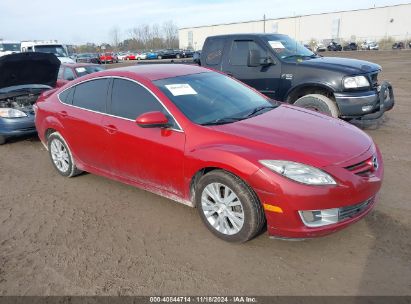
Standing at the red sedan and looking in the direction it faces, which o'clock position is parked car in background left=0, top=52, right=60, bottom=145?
The parked car in background is roughly at 6 o'clock from the red sedan.

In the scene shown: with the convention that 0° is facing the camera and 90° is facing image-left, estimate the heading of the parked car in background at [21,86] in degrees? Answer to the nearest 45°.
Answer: approximately 315°

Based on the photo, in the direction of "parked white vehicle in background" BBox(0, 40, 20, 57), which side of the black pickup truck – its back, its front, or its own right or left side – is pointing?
back

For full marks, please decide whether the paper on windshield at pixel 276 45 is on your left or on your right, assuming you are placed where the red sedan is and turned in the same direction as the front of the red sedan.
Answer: on your left

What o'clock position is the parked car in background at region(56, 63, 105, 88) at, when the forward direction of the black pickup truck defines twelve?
The parked car in background is roughly at 5 o'clock from the black pickup truck.

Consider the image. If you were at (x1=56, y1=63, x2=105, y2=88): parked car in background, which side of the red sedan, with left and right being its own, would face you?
back
